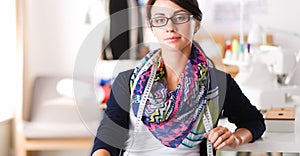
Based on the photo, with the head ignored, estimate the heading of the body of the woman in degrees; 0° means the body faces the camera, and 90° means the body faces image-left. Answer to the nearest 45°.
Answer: approximately 0°

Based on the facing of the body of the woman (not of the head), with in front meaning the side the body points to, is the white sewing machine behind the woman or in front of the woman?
behind
